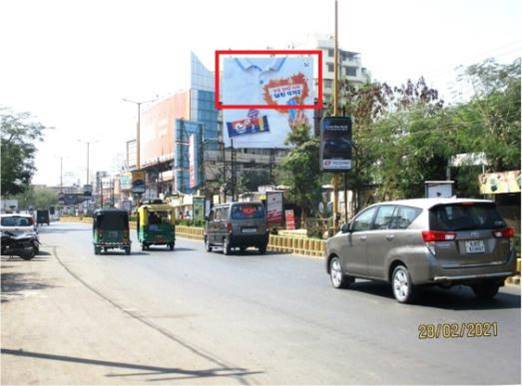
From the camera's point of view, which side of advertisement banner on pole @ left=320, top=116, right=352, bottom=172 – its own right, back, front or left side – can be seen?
front

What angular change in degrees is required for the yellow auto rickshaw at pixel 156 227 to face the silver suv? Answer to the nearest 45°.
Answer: approximately 180°

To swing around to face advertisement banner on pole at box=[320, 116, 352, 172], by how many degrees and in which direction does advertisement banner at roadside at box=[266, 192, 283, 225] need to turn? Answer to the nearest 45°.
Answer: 0° — it already faces it

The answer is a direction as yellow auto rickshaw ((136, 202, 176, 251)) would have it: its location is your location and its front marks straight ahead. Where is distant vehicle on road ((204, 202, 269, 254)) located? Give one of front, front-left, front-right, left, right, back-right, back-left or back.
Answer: back-right

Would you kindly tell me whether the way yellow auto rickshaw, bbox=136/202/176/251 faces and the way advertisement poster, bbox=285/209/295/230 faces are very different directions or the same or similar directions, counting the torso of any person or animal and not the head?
very different directions

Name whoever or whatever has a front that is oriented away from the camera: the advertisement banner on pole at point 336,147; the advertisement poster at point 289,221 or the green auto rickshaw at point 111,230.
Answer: the green auto rickshaw

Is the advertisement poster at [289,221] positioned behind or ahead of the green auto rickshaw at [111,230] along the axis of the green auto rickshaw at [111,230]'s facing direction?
ahead

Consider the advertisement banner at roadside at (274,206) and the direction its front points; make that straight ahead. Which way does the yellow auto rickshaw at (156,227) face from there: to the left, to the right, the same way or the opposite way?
the opposite way

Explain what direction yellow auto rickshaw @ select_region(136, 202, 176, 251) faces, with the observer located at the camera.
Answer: facing away from the viewer

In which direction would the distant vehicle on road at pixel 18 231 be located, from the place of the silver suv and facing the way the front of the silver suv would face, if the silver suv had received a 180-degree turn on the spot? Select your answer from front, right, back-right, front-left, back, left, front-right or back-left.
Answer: back

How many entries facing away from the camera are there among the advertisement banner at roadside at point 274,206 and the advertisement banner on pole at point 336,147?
0

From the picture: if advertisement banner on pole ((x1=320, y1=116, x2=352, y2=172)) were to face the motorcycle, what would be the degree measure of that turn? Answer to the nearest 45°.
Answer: approximately 90° to its right

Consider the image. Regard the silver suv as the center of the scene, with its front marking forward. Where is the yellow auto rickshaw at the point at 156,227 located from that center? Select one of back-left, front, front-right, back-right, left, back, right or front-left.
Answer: front

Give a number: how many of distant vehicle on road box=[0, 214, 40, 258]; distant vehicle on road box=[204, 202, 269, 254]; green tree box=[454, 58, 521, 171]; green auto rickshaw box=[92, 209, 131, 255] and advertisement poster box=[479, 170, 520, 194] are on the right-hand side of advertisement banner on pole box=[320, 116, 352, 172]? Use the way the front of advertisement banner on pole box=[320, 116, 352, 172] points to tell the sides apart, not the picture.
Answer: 3

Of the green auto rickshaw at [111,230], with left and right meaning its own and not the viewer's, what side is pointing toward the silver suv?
back

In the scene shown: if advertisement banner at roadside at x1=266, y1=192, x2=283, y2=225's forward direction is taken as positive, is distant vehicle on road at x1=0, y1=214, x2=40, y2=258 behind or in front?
in front

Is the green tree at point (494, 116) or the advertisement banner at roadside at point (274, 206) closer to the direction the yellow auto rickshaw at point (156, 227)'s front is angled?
the advertisement banner at roadside

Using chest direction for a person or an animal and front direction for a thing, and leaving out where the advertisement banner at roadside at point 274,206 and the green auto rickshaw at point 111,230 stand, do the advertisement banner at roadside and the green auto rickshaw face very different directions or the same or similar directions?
very different directions

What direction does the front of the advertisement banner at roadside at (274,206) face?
toward the camera

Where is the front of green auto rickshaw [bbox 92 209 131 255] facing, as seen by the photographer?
facing away from the viewer

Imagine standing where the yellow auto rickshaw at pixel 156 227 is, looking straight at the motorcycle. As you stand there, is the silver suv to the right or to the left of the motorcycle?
left
